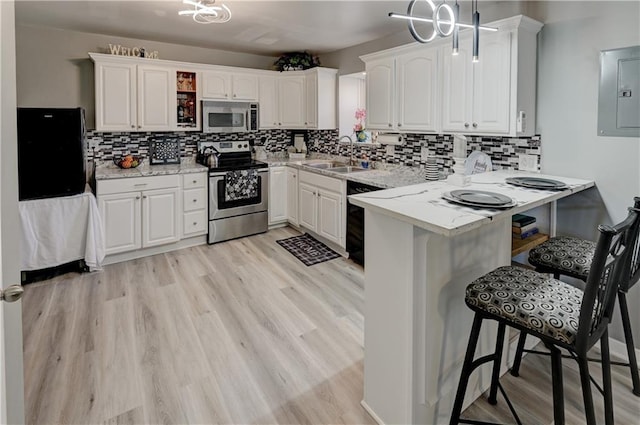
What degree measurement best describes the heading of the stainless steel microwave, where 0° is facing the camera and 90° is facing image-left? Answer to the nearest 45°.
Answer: approximately 0°

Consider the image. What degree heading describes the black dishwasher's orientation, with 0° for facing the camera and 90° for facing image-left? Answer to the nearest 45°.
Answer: approximately 45°

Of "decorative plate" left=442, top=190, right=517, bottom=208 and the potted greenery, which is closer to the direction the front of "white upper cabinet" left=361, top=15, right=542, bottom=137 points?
the decorative plate

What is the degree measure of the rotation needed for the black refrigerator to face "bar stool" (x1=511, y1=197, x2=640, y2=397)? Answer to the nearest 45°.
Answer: approximately 45° to its left

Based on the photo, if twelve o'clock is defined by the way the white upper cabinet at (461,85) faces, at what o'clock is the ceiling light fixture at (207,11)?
The ceiling light fixture is roughly at 1 o'clock from the white upper cabinet.
